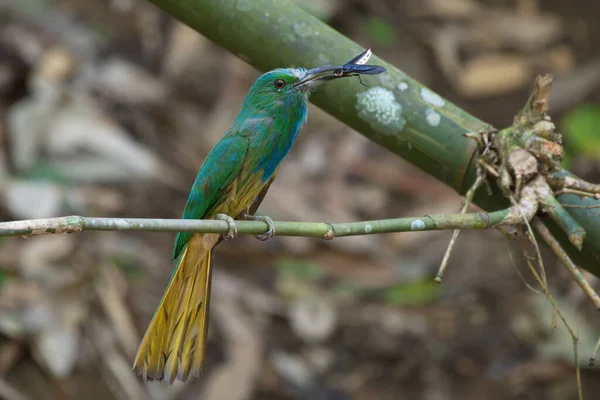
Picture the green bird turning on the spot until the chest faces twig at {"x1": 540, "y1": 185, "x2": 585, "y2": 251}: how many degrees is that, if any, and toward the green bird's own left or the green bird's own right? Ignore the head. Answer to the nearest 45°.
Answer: approximately 45° to the green bird's own right

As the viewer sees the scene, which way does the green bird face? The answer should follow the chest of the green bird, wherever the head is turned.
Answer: to the viewer's right

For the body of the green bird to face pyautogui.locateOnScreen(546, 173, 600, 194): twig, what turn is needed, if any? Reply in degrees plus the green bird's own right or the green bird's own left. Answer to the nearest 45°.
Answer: approximately 45° to the green bird's own right
